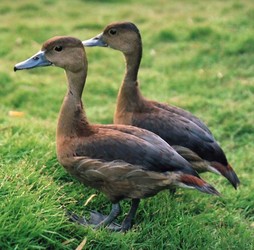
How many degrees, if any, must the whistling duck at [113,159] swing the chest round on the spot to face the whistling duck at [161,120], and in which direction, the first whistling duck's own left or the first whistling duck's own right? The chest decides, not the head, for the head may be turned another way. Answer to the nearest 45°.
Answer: approximately 135° to the first whistling duck's own right

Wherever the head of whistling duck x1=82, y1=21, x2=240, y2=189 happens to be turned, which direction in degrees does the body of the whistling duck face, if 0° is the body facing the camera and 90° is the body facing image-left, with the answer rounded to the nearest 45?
approximately 90°

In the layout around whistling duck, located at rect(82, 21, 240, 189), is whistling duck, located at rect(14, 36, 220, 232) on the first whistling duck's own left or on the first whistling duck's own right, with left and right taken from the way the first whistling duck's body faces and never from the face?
on the first whistling duck's own left

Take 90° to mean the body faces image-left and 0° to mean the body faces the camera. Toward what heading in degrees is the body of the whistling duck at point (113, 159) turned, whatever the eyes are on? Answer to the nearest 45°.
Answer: approximately 90°

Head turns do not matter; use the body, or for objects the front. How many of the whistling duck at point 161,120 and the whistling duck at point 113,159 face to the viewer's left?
2
